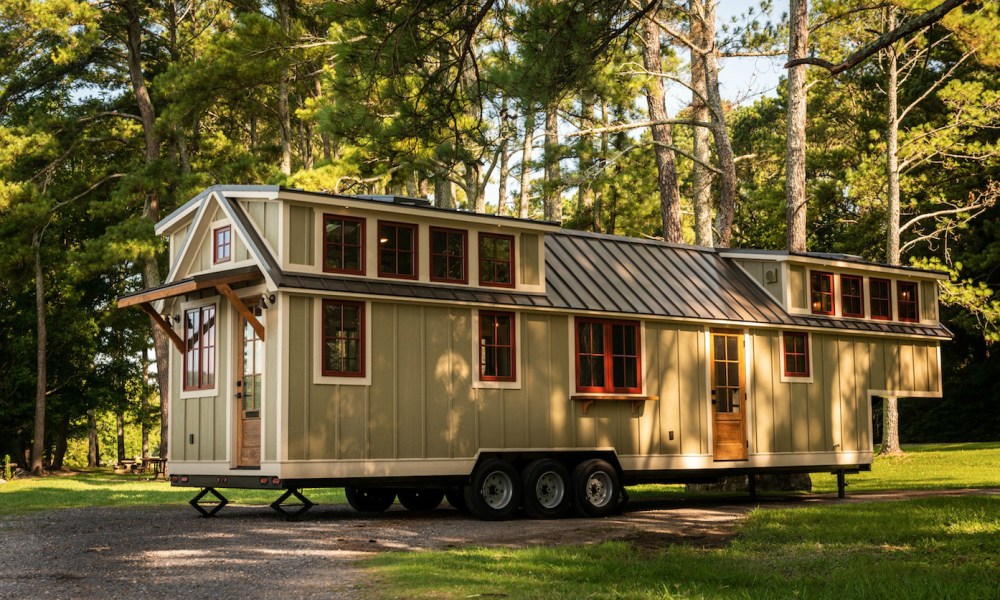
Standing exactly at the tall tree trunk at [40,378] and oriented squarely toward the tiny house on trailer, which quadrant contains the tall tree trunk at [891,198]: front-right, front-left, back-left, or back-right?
front-left

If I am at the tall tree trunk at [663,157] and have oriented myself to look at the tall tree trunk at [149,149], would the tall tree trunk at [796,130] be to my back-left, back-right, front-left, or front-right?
back-left

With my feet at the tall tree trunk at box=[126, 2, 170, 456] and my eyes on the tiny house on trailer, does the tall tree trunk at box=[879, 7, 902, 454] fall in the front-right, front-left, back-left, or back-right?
front-left
